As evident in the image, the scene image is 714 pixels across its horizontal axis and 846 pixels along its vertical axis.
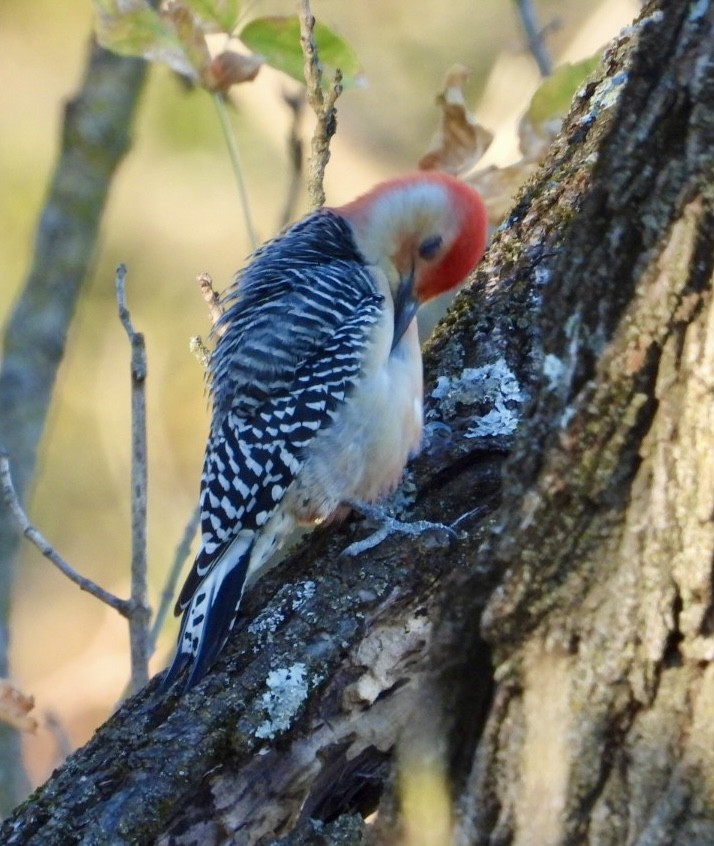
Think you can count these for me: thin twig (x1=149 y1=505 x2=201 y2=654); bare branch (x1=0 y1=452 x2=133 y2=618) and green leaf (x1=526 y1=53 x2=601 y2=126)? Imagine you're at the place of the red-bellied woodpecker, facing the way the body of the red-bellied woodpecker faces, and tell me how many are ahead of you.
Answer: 1

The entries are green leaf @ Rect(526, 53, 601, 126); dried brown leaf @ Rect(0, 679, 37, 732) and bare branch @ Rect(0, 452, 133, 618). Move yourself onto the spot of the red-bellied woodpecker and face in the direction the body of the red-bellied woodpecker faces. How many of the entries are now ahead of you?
1

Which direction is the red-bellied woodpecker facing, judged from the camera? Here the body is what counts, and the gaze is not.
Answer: to the viewer's right

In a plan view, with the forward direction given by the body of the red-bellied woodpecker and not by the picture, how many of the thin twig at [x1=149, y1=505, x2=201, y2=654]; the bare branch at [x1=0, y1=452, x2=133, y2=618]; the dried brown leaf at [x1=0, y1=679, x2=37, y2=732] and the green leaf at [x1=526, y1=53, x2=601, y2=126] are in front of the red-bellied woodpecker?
1
